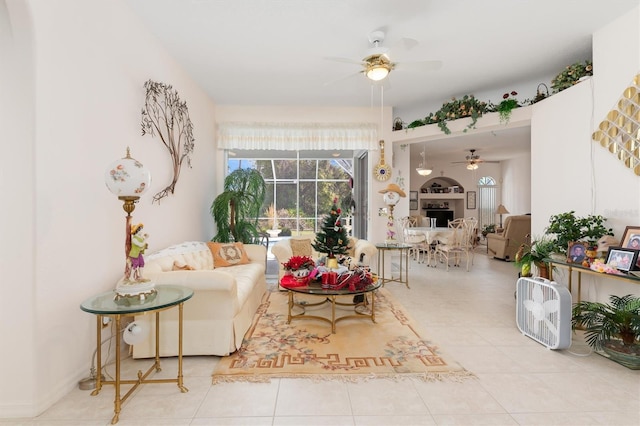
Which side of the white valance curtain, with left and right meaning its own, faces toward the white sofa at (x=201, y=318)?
front

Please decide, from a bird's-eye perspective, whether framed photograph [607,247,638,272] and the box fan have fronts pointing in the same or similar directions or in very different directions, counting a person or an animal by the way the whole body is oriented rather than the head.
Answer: same or similar directions

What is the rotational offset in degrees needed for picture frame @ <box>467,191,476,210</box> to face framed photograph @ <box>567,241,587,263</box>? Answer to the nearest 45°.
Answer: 0° — it already faces it

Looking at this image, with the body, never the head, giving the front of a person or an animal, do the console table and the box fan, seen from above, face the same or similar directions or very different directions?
same or similar directions

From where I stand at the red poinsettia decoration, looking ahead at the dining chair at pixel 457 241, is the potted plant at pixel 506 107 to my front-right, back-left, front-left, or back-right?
front-right

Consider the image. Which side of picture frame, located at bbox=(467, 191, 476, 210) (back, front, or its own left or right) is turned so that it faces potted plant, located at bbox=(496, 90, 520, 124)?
front

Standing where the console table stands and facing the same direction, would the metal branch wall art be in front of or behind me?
in front

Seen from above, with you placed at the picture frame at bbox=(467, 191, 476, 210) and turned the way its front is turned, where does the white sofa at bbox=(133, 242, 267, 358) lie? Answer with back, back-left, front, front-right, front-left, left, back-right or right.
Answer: front

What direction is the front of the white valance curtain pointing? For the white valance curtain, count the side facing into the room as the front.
toward the camera

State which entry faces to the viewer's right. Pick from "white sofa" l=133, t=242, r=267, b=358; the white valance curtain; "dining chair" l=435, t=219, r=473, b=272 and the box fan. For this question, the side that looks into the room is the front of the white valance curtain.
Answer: the white sofa

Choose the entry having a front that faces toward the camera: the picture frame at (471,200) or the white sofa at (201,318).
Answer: the picture frame

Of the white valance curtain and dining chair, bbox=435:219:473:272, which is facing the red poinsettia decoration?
the white valance curtain

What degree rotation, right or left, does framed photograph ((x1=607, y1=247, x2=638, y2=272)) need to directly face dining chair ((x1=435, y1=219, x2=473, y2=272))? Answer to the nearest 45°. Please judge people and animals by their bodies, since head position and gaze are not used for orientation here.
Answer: approximately 90° to its right

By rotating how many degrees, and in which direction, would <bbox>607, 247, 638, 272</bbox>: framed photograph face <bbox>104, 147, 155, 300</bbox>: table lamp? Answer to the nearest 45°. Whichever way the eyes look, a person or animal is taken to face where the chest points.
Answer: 0° — it already faces it

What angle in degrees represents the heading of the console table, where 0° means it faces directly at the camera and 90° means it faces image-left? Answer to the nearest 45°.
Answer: approximately 45°

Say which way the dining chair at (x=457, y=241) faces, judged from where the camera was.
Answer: facing away from the viewer and to the left of the viewer

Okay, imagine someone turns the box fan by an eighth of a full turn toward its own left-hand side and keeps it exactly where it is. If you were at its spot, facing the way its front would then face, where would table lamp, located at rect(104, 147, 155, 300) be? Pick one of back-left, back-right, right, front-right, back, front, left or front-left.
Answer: front-right

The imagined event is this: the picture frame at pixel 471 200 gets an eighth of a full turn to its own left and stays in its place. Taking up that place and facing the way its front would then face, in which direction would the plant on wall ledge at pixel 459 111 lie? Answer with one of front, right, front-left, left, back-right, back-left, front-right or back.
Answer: front-right

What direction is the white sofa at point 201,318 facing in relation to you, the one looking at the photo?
facing to the right of the viewer

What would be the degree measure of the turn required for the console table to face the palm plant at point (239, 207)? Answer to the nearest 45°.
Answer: approximately 45° to its right

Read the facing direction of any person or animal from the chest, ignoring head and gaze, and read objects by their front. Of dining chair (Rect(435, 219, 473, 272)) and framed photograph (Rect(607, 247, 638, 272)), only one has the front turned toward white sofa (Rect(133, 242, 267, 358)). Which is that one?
the framed photograph

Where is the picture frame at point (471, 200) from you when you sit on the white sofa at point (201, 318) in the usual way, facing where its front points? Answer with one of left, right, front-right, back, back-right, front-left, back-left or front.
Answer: front-left
